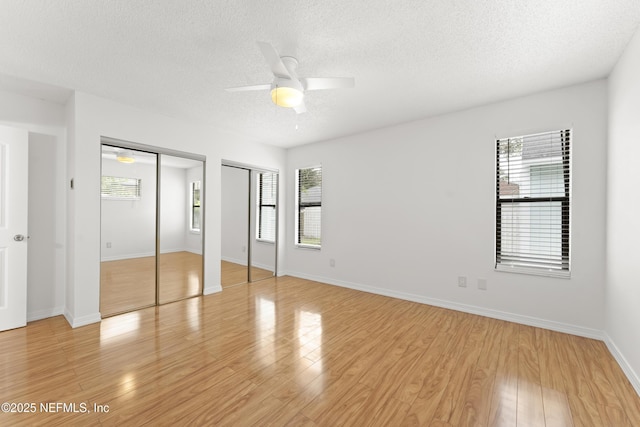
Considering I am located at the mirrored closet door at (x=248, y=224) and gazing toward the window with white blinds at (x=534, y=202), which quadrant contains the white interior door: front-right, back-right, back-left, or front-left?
back-right

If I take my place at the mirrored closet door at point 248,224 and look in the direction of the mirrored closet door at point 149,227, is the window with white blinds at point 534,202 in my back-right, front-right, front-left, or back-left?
back-left

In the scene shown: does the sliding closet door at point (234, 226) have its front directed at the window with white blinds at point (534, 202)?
yes

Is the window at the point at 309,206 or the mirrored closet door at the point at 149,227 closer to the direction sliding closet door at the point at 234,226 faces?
the window

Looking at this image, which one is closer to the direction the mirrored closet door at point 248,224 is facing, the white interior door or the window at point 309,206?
the window

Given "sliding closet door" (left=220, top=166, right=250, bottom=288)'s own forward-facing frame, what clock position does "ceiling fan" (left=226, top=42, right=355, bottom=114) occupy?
The ceiling fan is roughly at 1 o'clock from the sliding closet door.

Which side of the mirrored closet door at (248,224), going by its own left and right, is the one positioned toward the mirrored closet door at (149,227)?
right

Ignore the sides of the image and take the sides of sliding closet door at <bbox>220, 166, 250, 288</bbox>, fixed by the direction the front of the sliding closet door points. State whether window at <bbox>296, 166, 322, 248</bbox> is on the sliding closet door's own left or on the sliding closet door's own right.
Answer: on the sliding closet door's own left

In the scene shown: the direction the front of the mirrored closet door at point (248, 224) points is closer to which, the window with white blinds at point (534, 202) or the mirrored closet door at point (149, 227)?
the window with white blinds

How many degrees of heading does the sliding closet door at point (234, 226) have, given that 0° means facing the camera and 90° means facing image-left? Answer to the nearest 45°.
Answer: approximately 315°

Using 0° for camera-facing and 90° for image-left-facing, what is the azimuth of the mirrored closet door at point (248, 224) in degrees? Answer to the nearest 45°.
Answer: approximately 315°
